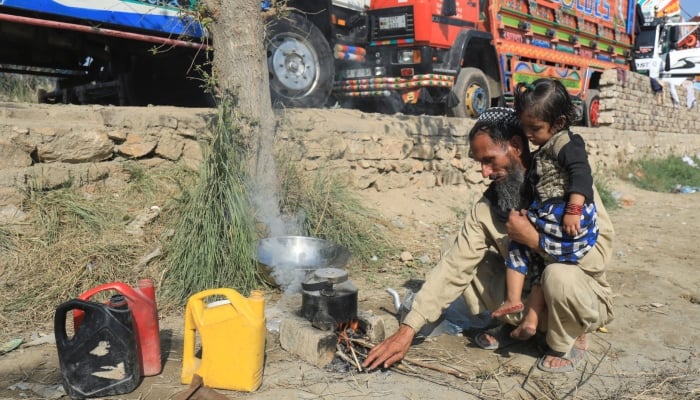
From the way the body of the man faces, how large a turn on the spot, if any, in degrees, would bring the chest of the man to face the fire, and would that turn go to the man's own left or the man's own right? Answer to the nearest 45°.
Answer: approximately 45° to the man's own right

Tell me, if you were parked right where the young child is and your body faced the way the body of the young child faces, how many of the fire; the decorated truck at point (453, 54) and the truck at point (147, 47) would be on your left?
0

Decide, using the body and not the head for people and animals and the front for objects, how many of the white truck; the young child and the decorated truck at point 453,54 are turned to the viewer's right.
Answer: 0

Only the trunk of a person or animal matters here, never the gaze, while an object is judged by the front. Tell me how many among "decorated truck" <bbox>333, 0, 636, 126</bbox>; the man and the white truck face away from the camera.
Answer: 0

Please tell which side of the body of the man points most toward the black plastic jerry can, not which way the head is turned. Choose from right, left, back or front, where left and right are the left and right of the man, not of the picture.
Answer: front

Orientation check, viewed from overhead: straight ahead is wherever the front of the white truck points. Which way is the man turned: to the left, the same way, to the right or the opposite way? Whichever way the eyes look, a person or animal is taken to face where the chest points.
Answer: the same way

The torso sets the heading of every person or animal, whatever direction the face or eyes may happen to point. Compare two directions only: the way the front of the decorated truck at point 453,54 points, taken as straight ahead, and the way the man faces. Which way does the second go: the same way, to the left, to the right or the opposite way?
the same way

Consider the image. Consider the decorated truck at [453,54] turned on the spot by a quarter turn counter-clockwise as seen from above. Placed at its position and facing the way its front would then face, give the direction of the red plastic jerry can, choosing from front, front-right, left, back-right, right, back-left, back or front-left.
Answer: front-right

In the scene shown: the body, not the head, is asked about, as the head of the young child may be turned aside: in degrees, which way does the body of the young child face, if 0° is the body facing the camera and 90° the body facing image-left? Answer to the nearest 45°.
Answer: approximately 45°

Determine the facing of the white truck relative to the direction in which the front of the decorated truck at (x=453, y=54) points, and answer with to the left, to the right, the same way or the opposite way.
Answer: the same way

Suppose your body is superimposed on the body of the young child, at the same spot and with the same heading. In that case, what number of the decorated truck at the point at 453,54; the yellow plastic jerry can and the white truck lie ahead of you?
1

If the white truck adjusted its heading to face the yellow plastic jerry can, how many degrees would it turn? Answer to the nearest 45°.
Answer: approximately 45° to its left

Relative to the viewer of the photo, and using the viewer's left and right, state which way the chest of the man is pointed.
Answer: facing the viewer and to the left of the viewer

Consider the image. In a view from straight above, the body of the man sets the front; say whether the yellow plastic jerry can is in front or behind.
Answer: in front

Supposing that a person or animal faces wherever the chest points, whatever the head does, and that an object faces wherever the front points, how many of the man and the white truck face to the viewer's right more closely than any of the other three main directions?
0
